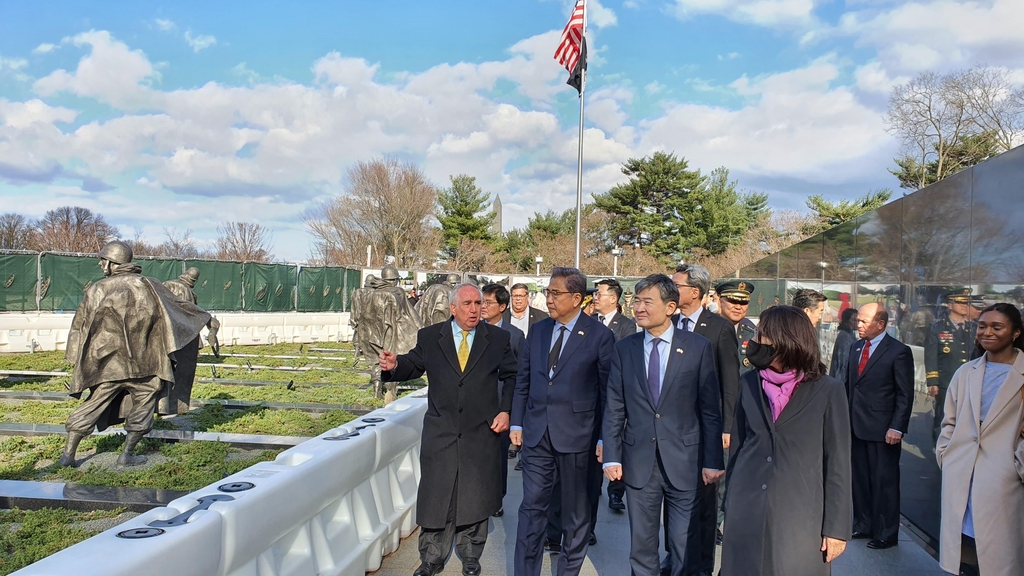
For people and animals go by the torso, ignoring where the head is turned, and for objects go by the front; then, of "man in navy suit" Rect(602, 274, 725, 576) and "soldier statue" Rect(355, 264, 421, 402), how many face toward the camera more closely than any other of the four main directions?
1

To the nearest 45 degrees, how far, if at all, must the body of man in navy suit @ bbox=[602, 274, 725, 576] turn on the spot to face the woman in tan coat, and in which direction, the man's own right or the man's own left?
approximately 90° to the man's own left

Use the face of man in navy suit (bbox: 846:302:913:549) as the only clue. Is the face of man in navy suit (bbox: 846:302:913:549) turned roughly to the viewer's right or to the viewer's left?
to the viewer's left

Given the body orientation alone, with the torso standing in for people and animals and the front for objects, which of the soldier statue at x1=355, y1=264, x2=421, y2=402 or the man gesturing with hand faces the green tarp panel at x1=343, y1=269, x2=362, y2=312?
the soldier statue

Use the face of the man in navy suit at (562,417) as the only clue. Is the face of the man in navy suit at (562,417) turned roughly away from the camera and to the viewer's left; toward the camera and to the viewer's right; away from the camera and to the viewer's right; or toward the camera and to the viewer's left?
toward the camera and to the viewer's left

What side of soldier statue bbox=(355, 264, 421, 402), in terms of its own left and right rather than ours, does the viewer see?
back

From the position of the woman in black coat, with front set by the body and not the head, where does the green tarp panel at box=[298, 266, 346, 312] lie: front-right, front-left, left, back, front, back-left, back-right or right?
right

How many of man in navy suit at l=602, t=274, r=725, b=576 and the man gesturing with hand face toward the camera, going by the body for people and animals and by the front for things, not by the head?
2

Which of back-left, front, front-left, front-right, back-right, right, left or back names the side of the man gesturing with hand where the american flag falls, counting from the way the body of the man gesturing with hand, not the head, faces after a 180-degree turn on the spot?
front

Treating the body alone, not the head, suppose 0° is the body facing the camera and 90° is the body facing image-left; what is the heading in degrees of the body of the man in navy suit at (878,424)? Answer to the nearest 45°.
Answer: approximately 45°

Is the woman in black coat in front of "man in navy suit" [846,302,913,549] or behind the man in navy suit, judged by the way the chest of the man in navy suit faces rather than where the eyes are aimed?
in front

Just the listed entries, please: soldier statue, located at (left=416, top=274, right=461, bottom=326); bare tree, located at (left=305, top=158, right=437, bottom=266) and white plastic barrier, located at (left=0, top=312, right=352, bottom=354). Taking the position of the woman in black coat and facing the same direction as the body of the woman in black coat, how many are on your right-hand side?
3
